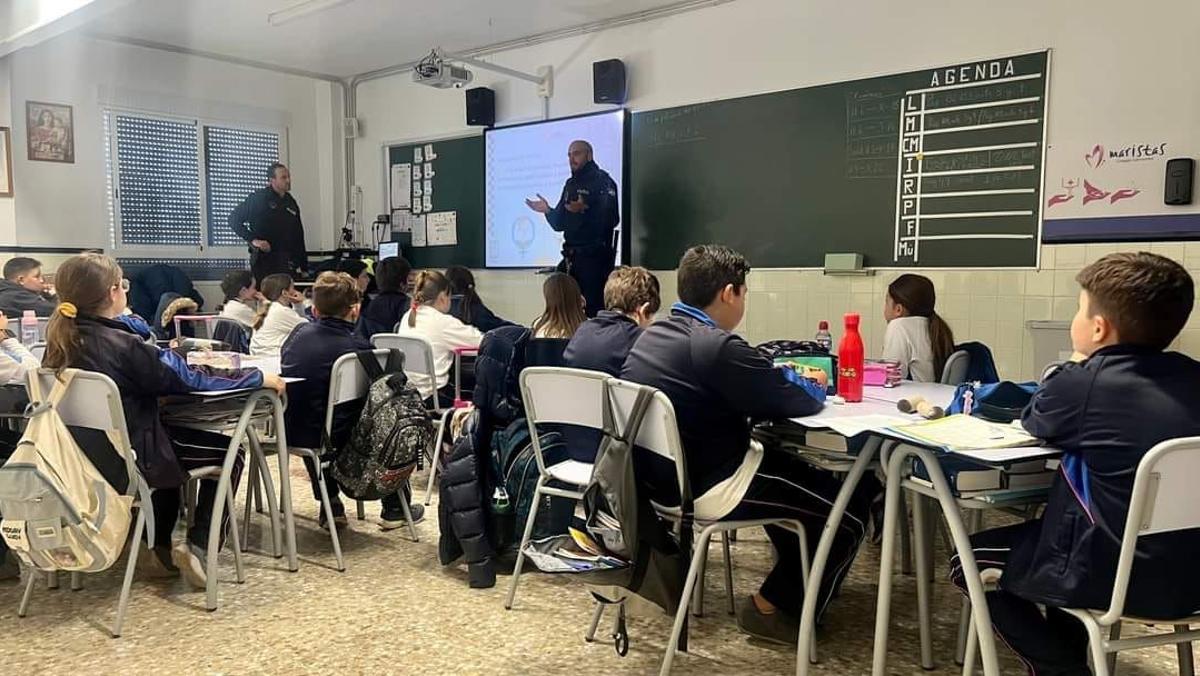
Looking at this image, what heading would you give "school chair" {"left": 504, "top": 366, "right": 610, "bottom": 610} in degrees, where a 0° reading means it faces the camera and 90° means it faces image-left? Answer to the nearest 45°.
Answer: approximately 225°

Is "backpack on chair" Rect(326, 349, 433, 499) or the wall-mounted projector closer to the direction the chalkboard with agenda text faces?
the backpack on chair

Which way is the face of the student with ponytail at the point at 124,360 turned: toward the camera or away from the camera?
away from the camera

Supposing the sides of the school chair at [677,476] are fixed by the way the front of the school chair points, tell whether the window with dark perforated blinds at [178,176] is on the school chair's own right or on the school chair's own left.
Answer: on the school chair's own left

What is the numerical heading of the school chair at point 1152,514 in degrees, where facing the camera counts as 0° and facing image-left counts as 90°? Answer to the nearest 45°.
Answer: approximately 135°

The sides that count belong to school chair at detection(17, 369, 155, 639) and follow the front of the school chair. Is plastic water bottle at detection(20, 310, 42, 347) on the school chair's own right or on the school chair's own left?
on the school chair's own left

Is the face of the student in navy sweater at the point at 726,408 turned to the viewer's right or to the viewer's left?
to the viewer's right

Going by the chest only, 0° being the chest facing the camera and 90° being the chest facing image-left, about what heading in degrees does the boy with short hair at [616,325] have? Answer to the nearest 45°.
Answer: approximately 225°

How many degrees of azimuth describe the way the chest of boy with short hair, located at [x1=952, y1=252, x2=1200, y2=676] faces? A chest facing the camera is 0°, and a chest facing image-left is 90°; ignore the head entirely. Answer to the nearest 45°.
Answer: approximately 135°

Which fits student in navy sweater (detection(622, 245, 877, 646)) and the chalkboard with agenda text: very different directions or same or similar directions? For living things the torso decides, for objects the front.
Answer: very different directions

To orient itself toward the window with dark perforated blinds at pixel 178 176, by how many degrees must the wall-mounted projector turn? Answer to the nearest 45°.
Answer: approximately 90° to its left
